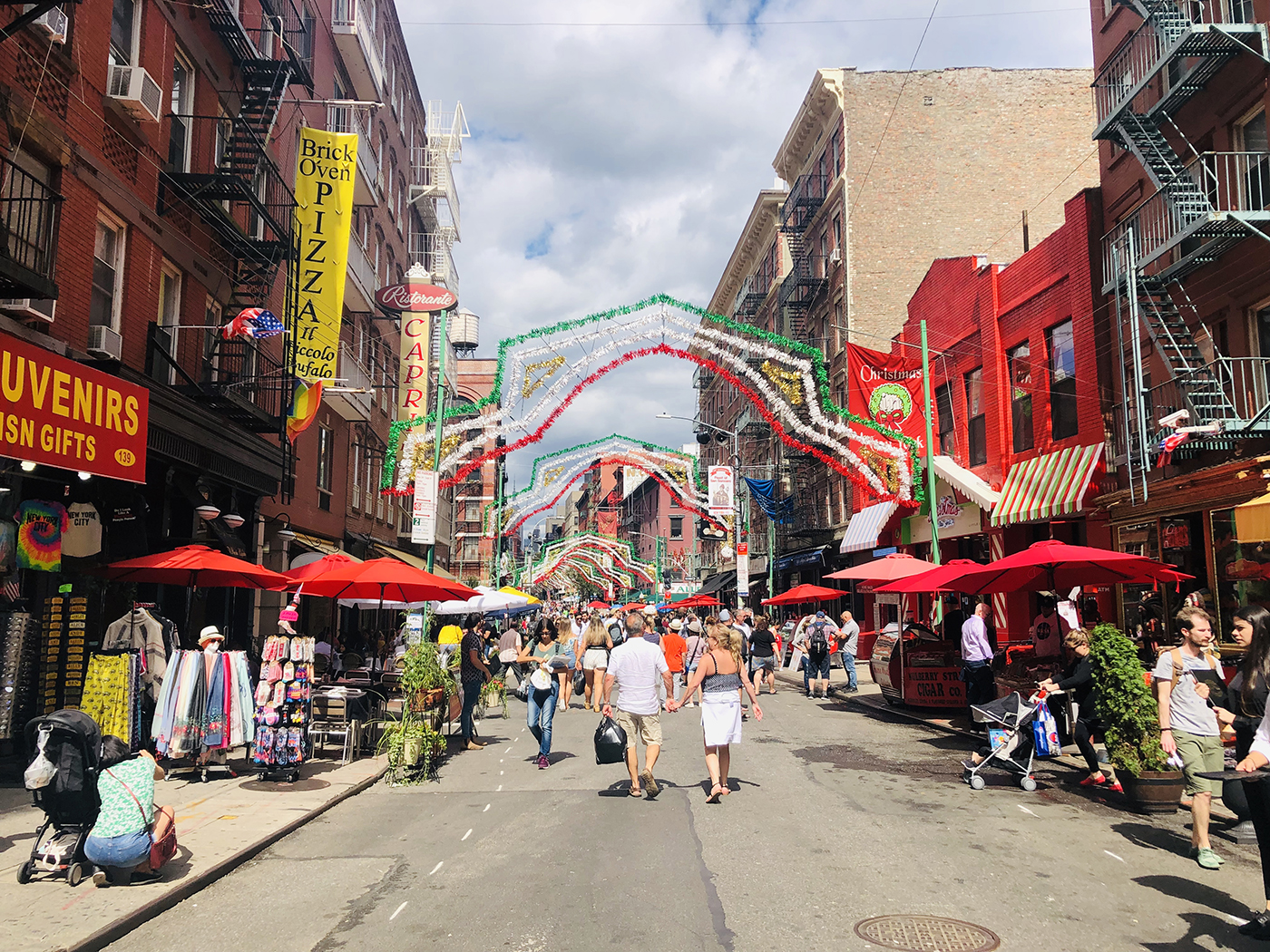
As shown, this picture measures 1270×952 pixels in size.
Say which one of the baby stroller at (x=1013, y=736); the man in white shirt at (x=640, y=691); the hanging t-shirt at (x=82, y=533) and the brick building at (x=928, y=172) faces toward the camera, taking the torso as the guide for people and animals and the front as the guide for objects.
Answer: the hanging t-shirt

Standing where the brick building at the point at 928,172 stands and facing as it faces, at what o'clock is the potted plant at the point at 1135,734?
The potted plant is roughly at 9 o'clock from the brick building.

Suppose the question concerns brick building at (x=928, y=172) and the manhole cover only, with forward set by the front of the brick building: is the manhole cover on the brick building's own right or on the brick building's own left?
on the brick building's own left

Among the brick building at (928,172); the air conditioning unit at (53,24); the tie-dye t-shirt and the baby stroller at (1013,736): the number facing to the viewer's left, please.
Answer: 2

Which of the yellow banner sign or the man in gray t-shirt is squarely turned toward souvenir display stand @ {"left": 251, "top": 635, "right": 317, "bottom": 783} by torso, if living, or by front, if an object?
the yellow banner sign

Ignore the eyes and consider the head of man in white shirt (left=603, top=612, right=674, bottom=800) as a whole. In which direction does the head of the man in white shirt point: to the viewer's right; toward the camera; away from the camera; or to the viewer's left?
away from the camera

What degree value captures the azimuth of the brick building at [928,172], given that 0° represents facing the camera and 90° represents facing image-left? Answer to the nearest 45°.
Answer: approximately 90°

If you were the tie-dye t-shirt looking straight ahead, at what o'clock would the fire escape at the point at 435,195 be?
The fire escape is roughly at 7 o'clock from the tie-dye t-shirt.

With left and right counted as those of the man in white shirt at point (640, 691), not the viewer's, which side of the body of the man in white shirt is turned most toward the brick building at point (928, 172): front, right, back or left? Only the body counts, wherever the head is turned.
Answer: front

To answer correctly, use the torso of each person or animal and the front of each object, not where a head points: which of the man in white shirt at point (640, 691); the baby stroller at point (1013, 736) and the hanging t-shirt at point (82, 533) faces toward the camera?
the hanging t-shirt

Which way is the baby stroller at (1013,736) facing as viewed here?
to the viewer's left

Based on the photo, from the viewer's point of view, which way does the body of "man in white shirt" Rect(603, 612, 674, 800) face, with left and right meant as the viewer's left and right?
facing away from the viewer

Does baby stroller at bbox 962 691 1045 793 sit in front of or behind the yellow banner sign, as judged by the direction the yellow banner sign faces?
in front
